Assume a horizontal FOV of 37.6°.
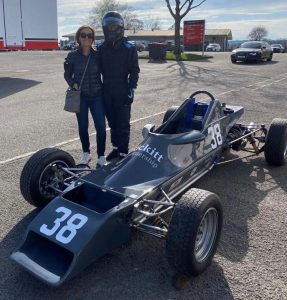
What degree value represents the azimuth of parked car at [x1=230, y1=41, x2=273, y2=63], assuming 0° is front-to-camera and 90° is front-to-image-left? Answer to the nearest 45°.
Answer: approximately 45°

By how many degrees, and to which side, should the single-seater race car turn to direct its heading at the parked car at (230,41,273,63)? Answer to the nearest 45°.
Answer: approximately 135° to its right

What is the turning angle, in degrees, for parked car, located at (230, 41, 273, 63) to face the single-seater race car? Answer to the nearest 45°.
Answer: approximately 45° to its left

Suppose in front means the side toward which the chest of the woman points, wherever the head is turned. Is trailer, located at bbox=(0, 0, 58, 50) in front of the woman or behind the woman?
behind

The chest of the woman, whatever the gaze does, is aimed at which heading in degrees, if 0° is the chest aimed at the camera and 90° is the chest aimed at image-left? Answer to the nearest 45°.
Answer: approximately 0°
